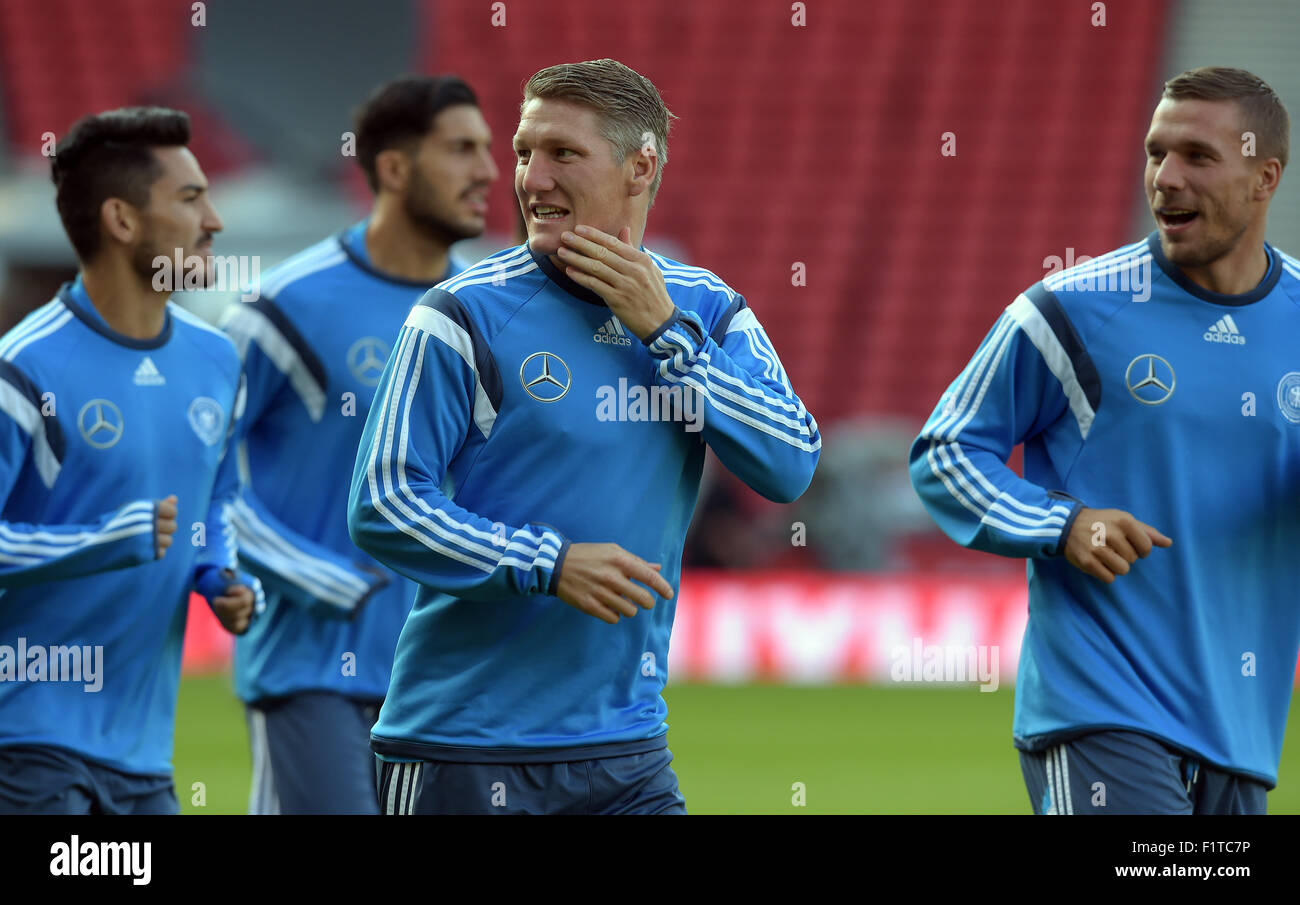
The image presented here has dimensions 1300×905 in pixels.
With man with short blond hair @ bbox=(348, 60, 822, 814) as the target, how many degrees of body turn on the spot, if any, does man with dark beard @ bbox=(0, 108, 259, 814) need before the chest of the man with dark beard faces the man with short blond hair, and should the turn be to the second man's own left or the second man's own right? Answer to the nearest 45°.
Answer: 0° — they already face them

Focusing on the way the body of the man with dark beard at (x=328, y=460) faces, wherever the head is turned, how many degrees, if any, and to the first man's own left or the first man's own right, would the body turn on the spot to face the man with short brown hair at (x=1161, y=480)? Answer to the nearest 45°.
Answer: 0° — they already face them

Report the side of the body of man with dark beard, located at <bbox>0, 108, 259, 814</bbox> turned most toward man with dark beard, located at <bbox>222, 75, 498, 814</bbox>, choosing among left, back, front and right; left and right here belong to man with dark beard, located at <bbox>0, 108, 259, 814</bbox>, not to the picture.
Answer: left

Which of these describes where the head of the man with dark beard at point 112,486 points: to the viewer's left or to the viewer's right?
to the viewer's right

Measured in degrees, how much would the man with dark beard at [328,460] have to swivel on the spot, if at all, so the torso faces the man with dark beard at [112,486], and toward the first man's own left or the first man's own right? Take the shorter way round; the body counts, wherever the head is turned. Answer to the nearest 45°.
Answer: approximately 90° to the first man's own right

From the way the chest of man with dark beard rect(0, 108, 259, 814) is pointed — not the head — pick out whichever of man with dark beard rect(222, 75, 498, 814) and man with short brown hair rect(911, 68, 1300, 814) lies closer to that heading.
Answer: the man with short brown hair

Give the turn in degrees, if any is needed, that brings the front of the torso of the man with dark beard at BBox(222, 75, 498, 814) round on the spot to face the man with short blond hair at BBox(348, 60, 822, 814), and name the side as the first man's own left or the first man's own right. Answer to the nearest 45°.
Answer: approximately 45° to the first man's own right

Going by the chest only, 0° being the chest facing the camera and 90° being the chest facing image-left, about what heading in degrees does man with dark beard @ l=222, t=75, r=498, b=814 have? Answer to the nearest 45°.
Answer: approximately 315°
